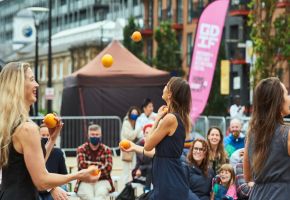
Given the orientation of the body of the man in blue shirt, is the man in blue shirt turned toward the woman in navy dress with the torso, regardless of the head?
yes

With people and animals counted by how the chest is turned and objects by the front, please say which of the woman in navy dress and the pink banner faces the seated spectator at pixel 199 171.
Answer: the pink banner

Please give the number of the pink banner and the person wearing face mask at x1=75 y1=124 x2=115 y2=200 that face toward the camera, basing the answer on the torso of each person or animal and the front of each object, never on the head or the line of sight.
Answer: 2

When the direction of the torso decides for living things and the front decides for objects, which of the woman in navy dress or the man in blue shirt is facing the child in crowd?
the man in blue shirt

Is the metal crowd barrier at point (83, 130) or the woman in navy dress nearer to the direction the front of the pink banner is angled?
the woman in navy dress

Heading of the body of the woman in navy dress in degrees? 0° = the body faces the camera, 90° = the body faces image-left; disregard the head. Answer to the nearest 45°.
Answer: approximately 90°

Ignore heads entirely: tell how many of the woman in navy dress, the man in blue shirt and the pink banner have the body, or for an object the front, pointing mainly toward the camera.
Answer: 2

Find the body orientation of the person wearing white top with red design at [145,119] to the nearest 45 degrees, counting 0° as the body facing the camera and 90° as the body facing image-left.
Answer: approximately 315°
